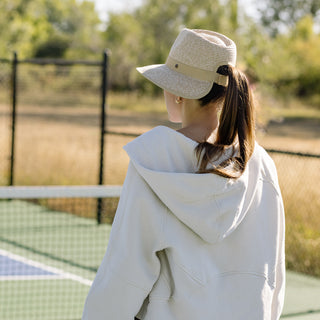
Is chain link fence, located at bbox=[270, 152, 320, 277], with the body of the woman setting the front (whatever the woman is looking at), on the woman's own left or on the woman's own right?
on the woman's own right

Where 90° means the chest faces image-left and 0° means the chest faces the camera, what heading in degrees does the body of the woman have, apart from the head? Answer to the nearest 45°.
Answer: approximately 135°

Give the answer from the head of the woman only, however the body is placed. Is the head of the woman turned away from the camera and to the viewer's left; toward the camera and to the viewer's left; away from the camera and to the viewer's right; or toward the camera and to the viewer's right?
away from the camera and to the viewer's left

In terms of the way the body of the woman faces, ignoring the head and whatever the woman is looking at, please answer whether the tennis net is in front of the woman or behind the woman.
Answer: in front

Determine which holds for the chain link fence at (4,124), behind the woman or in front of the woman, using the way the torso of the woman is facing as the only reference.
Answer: in front
